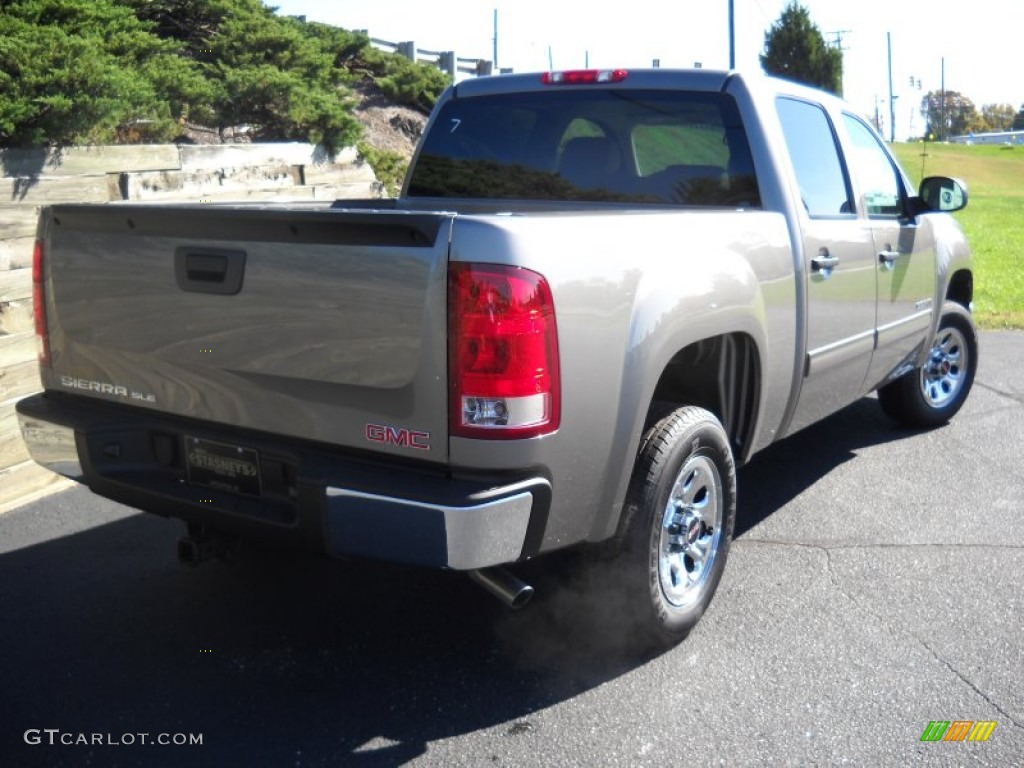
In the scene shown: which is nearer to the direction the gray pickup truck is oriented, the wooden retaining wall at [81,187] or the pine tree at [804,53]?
the pine tree

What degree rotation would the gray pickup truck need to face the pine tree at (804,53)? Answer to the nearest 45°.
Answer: approximately 45° to its left

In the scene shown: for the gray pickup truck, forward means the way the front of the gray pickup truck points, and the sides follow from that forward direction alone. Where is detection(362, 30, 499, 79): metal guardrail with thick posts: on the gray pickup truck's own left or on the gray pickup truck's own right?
on the gray pickup truck's own left

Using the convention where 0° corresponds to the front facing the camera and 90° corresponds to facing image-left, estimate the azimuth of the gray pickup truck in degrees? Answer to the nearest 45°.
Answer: approximately 225°

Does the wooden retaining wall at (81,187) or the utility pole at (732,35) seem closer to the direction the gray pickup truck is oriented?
the utility pole

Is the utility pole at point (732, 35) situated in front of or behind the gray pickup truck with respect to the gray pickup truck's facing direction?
in front

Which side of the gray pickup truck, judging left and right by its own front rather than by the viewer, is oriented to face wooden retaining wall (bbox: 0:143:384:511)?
left
